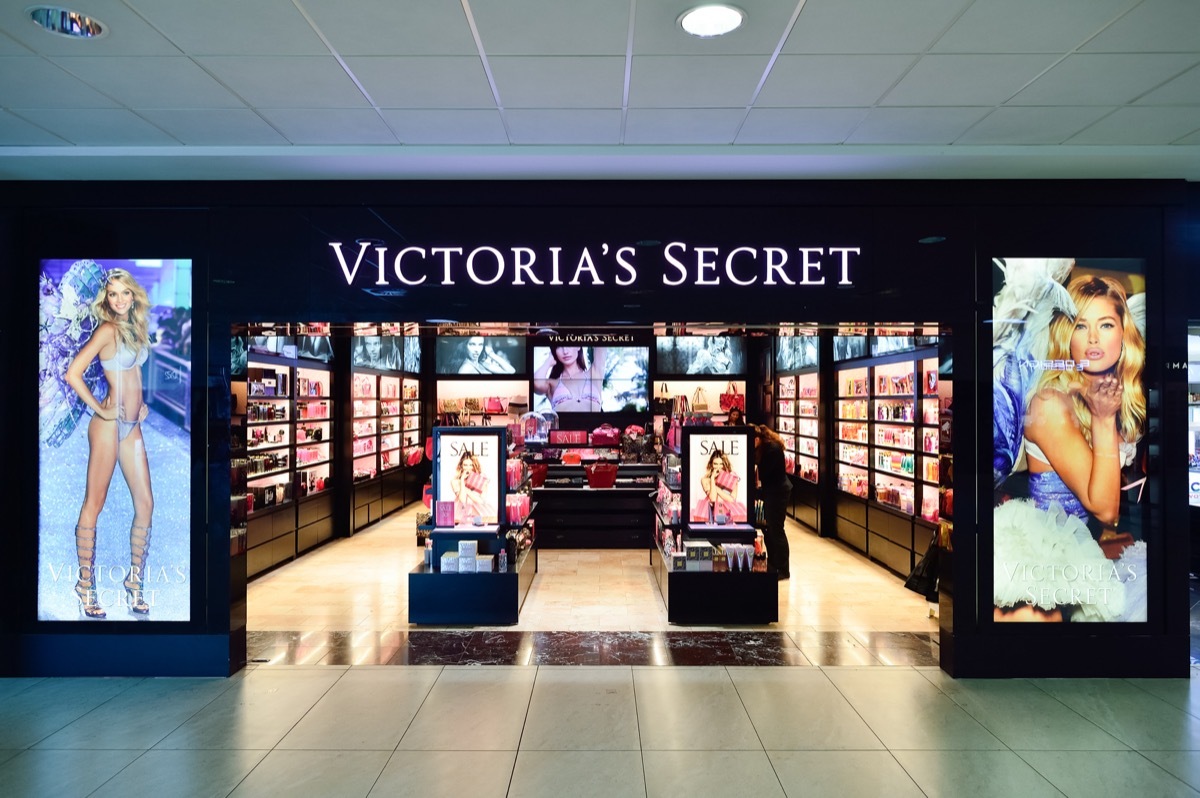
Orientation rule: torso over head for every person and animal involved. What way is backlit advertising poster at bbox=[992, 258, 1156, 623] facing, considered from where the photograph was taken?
facing the viewer

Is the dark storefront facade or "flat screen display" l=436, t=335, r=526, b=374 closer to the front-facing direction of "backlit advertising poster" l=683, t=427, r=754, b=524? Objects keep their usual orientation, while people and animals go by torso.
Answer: the dark storefront facade

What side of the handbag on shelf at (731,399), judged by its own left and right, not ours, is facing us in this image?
front

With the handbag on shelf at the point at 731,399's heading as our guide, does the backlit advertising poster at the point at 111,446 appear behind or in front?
in front

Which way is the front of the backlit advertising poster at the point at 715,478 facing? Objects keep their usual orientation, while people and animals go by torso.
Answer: toward the camera

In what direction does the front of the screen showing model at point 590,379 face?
toward the camera

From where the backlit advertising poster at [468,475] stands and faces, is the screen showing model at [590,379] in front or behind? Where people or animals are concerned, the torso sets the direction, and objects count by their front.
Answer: behind

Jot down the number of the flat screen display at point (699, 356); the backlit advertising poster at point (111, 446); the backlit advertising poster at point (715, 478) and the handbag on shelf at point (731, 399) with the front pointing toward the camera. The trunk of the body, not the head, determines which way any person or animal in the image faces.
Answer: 4

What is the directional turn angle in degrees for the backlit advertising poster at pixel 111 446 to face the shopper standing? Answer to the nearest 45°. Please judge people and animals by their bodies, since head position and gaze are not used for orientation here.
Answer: approximately 90° to its left

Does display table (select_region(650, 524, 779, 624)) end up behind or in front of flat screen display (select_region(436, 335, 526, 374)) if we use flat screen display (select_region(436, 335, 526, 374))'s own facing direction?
in front

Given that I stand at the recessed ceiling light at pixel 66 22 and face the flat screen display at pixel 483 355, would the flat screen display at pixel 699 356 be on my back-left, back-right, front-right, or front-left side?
front-right
